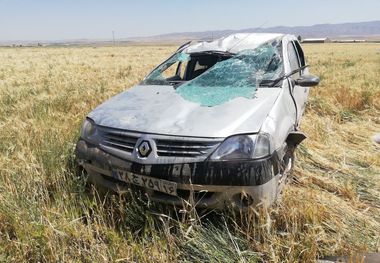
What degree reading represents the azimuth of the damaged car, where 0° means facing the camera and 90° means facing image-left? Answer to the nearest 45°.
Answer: approximately 45°
